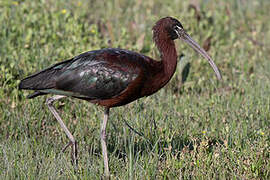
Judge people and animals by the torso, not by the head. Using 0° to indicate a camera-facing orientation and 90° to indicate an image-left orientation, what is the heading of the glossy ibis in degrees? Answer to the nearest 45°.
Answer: approximately 270°
